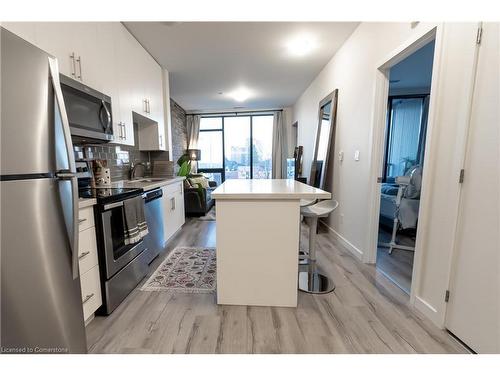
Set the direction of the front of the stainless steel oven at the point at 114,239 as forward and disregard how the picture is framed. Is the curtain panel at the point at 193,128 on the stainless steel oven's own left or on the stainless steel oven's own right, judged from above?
on the stainless steel oven's own left

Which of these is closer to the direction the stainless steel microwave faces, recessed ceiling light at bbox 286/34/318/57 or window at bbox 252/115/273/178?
the recessed ceiling light

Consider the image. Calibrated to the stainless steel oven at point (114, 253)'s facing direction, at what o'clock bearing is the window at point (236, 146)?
The window is roughly at 9 o'clock from the stainless steel oven.

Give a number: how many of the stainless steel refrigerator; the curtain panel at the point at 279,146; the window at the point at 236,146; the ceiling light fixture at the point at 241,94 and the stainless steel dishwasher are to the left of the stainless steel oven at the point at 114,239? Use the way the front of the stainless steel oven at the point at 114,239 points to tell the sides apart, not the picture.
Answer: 4

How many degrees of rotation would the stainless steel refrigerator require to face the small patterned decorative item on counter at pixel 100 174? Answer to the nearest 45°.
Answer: approximately 135° to its left

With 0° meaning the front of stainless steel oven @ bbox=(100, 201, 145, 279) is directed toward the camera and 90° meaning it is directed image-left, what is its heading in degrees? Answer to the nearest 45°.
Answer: approximately 315°

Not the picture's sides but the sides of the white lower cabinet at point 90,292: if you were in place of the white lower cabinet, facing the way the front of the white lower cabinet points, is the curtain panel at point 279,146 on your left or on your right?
on your left

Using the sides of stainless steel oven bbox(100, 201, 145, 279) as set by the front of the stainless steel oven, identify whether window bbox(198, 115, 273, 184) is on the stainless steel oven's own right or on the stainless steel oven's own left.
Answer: on the stainless steel oven's own left

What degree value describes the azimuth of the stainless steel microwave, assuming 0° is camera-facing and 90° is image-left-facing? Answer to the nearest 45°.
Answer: approximately 315°

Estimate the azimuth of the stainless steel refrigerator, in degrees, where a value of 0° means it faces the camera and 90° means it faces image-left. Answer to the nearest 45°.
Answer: approximately 315°

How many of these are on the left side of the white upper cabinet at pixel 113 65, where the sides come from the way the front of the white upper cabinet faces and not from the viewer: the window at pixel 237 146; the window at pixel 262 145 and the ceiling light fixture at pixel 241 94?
3
